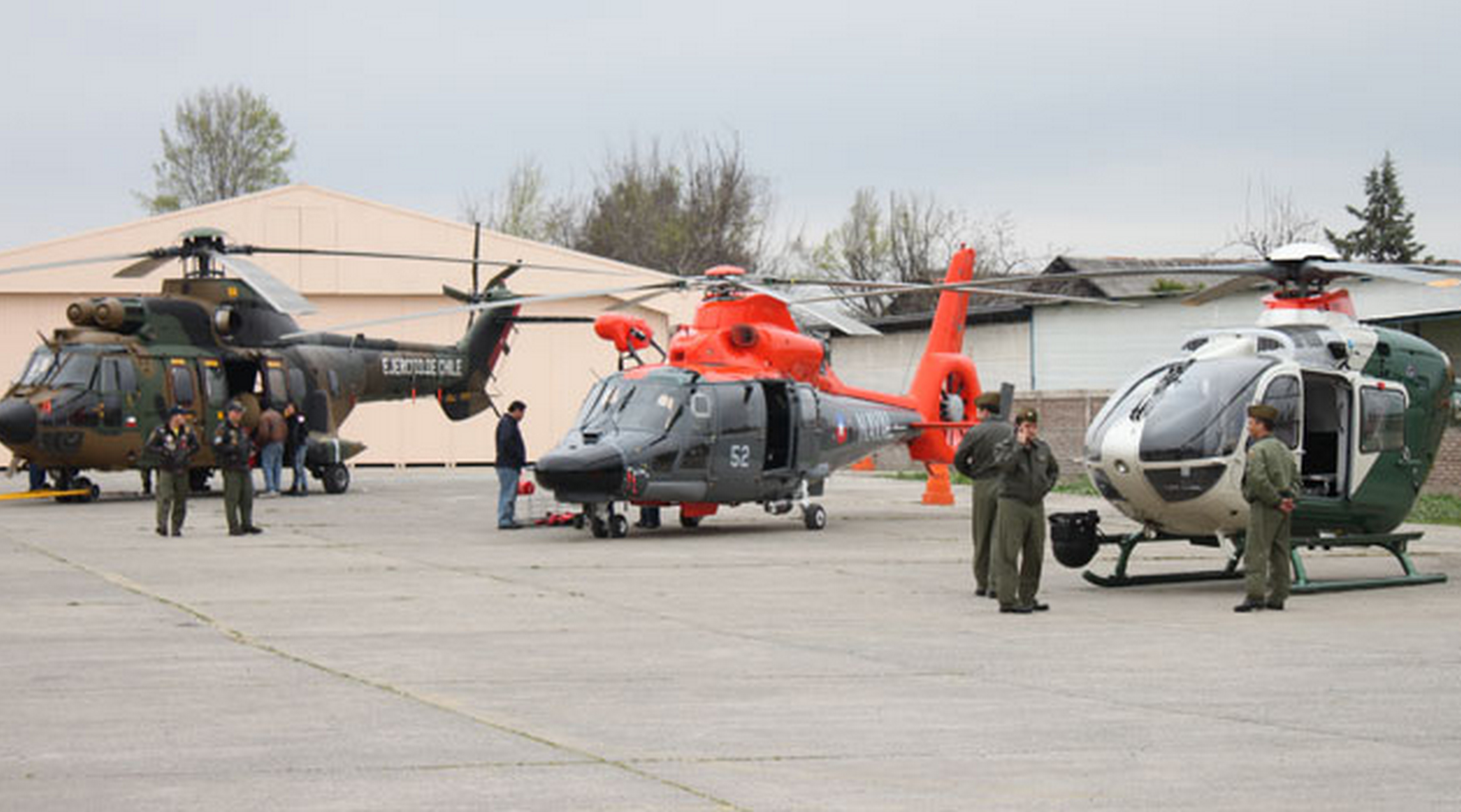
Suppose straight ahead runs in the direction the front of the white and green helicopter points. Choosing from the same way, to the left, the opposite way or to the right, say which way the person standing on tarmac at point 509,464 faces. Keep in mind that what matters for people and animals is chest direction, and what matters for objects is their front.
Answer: the opposite way

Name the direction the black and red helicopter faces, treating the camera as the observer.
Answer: facing the viewer and to the left of the viewer

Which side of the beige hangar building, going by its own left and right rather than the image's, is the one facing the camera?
front

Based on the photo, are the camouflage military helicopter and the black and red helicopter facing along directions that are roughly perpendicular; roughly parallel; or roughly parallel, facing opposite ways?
roughly parallel

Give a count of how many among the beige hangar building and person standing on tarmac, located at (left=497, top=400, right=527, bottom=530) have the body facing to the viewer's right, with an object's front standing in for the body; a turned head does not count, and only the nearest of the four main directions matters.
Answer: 1

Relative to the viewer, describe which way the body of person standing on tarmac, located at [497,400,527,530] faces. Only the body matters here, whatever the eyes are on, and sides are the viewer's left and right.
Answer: facing to the right of the viewer

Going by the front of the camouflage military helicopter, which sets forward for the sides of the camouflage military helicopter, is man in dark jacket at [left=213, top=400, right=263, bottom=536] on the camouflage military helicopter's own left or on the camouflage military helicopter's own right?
on the camouflage military helicopter's own left

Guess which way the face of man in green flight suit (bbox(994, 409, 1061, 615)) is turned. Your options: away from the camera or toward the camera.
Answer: toward the camera

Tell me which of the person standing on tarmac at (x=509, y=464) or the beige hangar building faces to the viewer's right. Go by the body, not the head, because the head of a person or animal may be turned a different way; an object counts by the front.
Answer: the person standing on tarmac

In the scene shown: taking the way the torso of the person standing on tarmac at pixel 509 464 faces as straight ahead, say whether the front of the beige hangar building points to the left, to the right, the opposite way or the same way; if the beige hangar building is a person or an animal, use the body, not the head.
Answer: to the right

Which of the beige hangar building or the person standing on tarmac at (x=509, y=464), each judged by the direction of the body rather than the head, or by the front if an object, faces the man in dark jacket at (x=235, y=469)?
the beige hangar building

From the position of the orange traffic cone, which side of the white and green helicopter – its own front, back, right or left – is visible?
right

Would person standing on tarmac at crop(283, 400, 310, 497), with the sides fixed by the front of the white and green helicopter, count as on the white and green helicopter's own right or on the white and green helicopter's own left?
on the white and green helicopter's own right

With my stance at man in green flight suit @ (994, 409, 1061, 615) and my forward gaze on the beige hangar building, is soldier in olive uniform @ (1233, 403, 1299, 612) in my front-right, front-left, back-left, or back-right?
back-right

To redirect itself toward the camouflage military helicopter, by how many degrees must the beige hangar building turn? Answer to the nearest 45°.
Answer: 0° — it already faces it

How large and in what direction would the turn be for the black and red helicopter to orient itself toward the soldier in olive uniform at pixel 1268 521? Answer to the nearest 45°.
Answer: approximately 90° to its left

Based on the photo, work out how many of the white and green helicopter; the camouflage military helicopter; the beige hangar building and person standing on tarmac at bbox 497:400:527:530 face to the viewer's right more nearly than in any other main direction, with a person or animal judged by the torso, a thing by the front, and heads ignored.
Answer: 1
